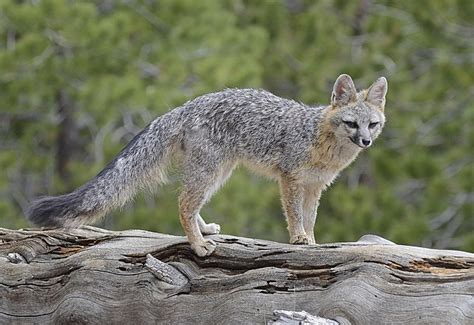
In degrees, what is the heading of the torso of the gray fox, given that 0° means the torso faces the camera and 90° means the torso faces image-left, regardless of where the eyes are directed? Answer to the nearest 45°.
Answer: approximately 270°
